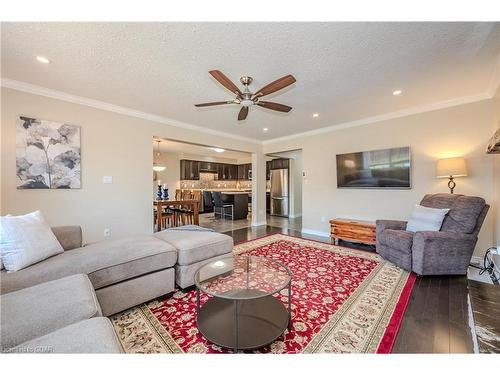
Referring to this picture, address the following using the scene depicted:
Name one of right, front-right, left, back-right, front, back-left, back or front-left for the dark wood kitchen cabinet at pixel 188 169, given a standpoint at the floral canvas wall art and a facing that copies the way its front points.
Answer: left

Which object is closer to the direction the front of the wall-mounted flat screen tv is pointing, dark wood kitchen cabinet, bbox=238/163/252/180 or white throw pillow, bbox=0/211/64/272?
the white throw pillow

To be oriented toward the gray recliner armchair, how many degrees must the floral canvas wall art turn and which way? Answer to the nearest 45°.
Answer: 0° — it already faces it

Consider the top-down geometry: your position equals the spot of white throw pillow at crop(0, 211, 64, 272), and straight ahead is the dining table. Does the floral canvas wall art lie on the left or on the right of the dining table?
left

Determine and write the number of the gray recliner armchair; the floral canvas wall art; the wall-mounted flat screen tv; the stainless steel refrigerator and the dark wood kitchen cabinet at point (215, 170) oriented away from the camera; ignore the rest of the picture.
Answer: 0

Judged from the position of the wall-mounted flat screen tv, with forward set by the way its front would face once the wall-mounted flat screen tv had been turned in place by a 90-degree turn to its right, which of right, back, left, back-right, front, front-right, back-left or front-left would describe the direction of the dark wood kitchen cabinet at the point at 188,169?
front-left

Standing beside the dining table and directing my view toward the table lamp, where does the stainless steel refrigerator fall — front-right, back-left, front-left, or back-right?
front-left

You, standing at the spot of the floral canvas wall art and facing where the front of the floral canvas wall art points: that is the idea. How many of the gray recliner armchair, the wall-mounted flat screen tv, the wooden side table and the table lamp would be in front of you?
4

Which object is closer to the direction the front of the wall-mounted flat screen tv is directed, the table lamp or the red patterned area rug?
the red patterned area rug

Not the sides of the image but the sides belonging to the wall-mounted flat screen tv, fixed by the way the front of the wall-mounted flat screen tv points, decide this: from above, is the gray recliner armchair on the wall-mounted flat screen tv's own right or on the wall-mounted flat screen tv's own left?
on the wall-mounted flat screen tv's own left

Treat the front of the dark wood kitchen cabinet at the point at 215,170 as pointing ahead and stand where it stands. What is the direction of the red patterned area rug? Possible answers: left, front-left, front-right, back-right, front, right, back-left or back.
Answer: front-right

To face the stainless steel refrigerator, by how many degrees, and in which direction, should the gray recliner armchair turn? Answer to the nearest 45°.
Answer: approximately 90° to its right

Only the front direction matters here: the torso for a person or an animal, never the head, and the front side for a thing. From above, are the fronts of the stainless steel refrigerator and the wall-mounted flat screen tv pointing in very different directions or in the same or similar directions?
same or similar directions
